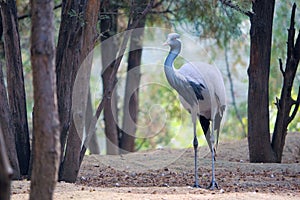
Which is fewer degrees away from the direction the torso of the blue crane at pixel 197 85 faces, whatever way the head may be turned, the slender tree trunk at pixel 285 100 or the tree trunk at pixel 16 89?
the tree trunk

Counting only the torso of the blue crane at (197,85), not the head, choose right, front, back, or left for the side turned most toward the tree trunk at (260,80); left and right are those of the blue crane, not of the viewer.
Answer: back

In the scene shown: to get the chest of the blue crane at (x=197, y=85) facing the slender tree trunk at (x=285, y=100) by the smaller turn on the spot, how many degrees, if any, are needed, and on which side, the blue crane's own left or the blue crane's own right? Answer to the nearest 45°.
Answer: approximately 180°

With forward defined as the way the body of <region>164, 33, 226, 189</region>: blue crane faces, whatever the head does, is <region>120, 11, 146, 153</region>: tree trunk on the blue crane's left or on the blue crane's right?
on the blue crane's right

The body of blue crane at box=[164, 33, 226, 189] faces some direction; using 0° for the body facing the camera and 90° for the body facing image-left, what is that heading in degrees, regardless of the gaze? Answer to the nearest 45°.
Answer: approximately 45°

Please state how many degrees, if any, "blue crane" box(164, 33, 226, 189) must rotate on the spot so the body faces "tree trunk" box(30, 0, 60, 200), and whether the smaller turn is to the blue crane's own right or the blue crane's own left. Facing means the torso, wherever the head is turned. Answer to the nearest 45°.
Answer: approximately 45° to the blue crane's own left

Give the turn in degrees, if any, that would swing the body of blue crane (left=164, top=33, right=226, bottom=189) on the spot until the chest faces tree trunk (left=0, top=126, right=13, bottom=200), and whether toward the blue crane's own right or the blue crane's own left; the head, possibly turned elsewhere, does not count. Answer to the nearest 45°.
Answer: approximately 45° to the blue crane's own left
